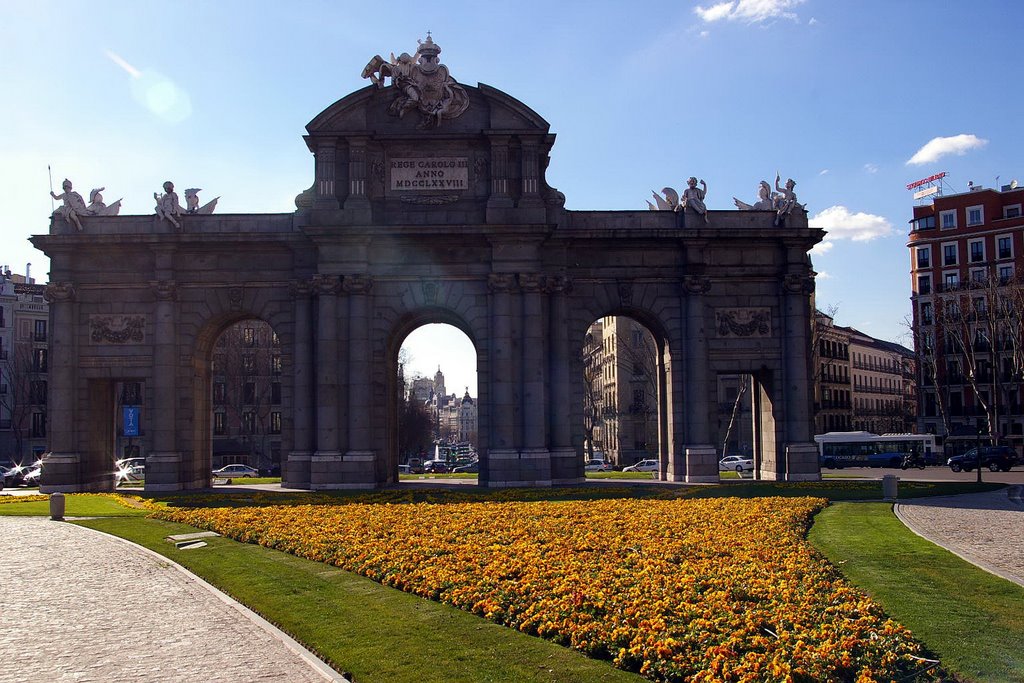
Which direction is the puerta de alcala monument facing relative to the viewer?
toward the camera

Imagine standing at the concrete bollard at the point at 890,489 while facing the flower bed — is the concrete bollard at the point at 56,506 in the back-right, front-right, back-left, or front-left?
front-right

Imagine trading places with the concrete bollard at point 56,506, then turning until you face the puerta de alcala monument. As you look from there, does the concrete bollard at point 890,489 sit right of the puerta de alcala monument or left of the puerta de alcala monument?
right

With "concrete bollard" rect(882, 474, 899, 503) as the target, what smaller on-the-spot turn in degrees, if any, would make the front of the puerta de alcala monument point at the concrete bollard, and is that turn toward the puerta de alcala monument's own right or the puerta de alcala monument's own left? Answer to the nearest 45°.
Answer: approximately 45° to the puerta de alcala monument's own left

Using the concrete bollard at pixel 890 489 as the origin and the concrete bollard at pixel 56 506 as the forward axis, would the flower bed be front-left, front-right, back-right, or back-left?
front-left

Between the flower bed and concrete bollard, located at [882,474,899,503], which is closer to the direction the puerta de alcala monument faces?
the flower bed

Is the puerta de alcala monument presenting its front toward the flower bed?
yes

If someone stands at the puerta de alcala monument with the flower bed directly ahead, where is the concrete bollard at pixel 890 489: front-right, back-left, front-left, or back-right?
front-left

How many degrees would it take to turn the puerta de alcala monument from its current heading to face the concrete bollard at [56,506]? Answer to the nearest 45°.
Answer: approximately 45° to its right
